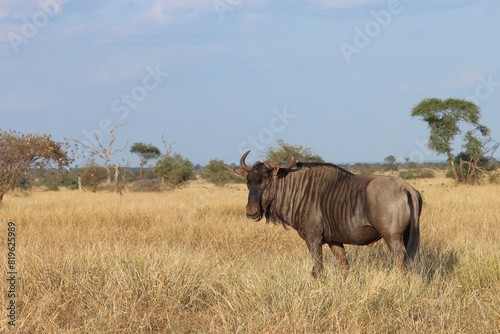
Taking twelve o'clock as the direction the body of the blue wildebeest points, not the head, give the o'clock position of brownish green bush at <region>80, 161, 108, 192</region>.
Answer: The brownish green bush is roughly at 2 o'clock from the blue wildebeest.

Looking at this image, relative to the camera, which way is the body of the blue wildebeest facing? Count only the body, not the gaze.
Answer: to the viewer's left

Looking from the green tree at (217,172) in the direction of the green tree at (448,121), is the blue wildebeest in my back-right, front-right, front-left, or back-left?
front-right

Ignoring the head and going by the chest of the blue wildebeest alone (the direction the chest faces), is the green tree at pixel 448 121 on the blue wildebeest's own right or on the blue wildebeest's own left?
on the blue wildebeest's own right

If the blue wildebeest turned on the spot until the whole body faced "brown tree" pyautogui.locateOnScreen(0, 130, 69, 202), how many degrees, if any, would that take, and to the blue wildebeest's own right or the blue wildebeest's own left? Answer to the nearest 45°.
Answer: approximately 45° to the blue wildebeest's own right

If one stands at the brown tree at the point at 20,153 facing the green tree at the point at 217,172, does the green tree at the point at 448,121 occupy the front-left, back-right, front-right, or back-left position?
front-right

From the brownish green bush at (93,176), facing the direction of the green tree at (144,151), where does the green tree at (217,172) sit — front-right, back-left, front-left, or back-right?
front-right

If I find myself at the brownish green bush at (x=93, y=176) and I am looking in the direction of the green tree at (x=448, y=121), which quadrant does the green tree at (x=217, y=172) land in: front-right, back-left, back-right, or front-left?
front-left

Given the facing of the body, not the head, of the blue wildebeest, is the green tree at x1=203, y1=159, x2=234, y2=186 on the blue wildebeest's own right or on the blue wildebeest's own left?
on the blue wildebeest's own right
